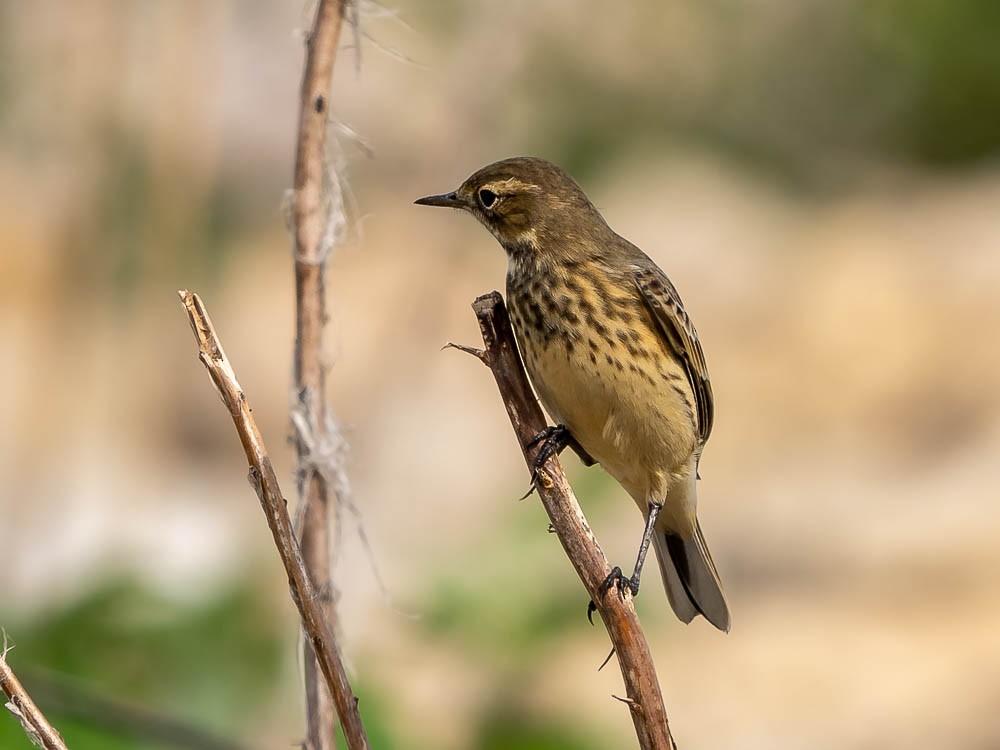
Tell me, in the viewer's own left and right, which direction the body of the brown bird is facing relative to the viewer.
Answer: facing the viewer and to the left of the viewer

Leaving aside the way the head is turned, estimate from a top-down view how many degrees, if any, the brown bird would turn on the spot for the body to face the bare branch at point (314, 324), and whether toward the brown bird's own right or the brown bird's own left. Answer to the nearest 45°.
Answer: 0° — it already faces it
